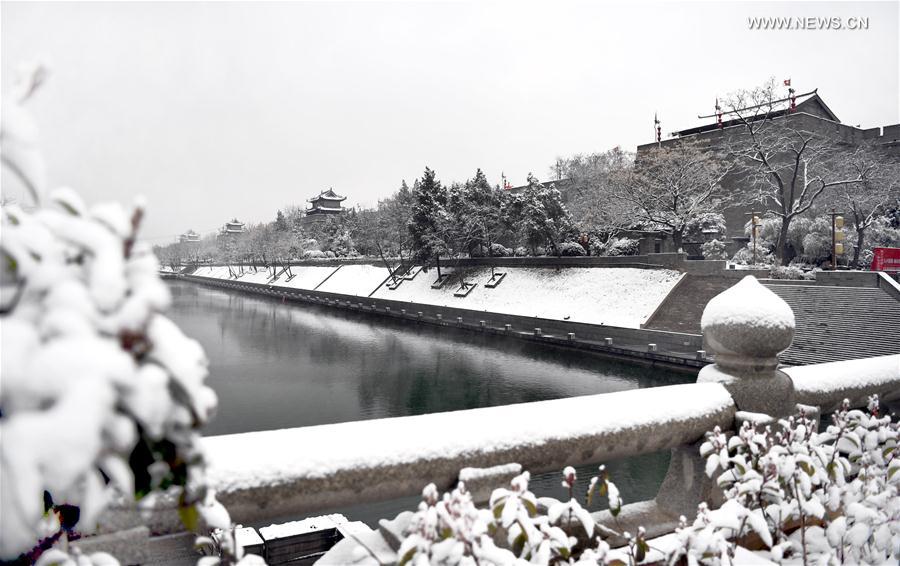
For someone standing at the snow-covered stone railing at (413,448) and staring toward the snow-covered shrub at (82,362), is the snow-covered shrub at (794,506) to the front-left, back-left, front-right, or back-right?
back-left

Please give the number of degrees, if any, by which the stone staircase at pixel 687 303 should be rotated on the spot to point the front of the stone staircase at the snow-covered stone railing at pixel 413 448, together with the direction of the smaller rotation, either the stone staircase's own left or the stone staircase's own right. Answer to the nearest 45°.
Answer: approximately 45° to the stone staircase's own left

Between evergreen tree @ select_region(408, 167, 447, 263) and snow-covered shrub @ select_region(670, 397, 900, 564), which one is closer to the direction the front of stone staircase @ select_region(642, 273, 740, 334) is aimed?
the snow-covered shrub

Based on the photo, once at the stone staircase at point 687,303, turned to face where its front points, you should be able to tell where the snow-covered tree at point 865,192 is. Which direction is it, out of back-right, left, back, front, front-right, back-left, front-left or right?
back

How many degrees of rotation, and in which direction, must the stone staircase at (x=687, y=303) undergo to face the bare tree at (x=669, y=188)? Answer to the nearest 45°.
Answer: approximately 135° to its right
